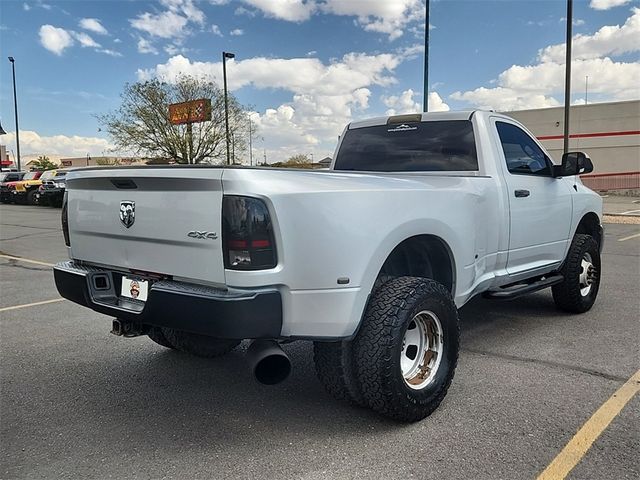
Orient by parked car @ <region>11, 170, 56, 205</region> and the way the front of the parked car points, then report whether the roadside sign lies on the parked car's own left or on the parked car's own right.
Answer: on the parked car's own left

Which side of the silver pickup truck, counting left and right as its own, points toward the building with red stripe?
front

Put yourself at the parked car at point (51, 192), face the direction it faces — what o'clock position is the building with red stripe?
The building with red stripe is roughly at 8 o'clock from the parked car.

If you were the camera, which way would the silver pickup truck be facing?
facing away from the viewer and to the right of the viewer

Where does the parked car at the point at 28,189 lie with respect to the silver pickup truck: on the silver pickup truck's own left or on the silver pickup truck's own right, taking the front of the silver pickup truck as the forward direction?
on the silver pickup truck's own left

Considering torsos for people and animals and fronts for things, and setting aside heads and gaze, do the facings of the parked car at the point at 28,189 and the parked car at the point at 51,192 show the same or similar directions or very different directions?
same or similar directions

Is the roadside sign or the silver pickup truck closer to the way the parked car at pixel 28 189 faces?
the silver pickup truck

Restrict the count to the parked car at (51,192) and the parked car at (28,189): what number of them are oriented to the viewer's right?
0

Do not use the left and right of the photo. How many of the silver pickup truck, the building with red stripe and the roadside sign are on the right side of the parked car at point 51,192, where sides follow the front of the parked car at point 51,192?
0

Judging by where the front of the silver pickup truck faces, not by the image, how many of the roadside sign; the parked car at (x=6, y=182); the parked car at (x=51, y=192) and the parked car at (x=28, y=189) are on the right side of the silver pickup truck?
0

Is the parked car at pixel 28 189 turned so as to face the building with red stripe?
no

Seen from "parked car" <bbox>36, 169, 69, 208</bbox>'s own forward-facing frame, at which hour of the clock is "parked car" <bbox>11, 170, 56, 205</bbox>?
"parked car" <bbox>11, 170, 56, 205</bbox> is roughly at 4 o'clock from "parked car" <bbox>36, 169, 69, 208</bbox>.

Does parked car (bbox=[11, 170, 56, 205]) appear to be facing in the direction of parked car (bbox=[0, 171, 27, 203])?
no

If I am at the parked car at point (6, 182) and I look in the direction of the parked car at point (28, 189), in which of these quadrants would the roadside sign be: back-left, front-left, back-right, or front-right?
front-left

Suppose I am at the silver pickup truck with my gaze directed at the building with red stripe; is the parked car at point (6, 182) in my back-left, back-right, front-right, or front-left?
front-left

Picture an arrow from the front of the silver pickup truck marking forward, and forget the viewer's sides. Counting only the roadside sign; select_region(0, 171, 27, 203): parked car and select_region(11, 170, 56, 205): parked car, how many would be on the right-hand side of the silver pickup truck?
0

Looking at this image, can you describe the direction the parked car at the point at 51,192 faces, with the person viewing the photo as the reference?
facing the viewer and to the left of the viewer

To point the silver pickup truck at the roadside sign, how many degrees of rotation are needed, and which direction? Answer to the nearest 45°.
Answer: approximately 45° to its left
